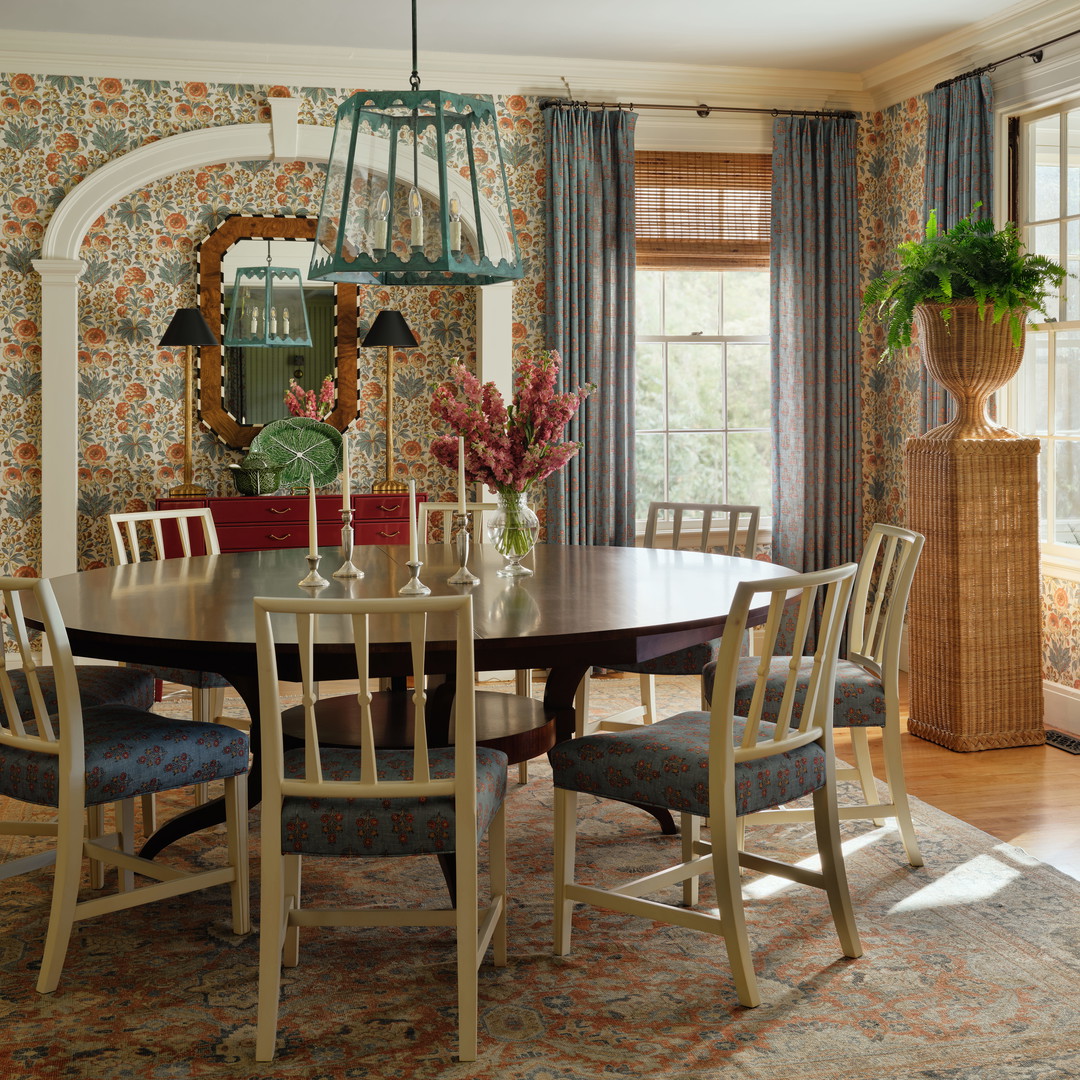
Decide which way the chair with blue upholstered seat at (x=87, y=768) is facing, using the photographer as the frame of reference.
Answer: facing away from the viewer and to the right of the viewer

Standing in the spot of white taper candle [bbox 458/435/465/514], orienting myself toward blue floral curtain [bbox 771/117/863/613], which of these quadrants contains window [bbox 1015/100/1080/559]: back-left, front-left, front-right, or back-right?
front-right

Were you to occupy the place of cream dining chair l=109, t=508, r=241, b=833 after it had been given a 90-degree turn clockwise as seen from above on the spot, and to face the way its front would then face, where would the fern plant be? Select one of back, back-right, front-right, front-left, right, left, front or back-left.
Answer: back-left

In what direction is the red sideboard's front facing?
toward the camera

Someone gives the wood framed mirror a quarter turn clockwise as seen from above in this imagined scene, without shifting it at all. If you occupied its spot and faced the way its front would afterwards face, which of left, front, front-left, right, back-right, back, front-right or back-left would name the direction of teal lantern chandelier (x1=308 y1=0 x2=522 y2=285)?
left

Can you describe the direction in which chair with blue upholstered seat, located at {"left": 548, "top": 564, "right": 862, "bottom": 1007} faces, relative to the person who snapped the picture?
facing away from the viewer and to the left of the viewer

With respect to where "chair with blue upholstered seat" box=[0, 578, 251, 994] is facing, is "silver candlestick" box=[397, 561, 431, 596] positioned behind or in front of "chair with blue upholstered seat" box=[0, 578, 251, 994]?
in front

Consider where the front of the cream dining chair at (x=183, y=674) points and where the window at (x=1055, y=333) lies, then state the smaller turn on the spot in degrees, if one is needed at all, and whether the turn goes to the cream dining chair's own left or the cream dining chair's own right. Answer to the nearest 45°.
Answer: approximately 45° to the cream dining chair's own left

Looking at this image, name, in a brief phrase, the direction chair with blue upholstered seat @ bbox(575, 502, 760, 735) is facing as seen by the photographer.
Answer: facing the viewer and to the left of the viewer

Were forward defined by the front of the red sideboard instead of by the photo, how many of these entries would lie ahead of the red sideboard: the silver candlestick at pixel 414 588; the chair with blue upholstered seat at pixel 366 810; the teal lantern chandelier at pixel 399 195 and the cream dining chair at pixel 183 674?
4

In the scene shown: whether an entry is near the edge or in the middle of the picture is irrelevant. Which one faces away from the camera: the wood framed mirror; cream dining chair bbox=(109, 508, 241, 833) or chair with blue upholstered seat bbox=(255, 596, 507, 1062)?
the chair with blue upholstered seat

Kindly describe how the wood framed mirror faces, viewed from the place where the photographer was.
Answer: facing the viewer

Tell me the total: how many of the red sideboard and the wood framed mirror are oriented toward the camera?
2

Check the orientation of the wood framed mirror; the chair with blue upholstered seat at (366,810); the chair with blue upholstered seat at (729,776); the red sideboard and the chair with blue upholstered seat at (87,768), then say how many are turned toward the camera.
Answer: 2

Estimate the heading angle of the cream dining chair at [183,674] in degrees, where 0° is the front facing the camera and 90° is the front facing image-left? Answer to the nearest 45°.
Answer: approximately 315°

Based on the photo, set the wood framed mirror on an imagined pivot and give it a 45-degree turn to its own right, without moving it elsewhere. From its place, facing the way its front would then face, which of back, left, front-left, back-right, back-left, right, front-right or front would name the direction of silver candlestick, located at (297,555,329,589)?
front-left

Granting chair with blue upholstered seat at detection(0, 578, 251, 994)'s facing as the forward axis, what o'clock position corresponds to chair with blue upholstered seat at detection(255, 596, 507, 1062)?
chair with blue upholstered seat at detection(255, 596, 507, 1062) is roughly at 3 o'clock from chair with blue upholstered seat at detection(0, 578, 251, 994).

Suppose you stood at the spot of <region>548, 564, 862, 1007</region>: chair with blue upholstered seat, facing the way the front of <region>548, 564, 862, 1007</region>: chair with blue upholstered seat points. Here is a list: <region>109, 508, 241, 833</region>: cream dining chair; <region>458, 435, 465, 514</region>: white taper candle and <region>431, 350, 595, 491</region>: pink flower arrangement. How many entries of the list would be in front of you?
3

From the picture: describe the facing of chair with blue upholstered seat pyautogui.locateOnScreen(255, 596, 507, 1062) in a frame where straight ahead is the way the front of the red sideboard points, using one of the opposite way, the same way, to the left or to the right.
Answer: the opposite way

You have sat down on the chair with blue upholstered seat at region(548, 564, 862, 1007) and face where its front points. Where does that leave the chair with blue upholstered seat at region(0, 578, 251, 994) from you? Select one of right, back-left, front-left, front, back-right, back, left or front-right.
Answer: front-left

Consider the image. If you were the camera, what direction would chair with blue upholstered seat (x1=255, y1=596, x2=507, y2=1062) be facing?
facing away from the viewer

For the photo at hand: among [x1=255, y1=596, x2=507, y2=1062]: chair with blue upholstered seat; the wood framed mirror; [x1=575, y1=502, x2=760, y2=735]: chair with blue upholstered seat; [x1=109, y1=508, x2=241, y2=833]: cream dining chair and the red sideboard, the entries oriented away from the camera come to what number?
1
